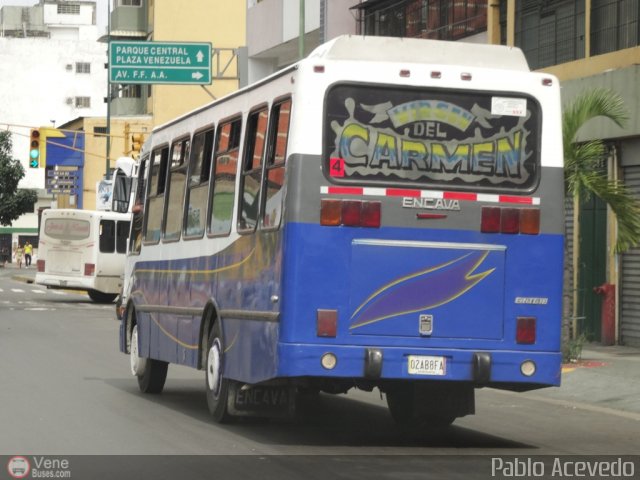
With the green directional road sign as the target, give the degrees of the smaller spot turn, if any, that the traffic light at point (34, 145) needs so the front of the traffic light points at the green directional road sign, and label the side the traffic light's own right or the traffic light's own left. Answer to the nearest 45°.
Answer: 0° — it already faces it

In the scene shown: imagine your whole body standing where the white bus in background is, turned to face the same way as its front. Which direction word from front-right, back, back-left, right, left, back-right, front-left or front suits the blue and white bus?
back-right

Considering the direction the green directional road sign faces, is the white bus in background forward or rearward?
rearward

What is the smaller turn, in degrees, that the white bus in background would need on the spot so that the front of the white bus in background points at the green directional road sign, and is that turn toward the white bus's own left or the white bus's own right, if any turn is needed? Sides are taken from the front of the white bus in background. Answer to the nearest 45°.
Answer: approximately 135° to the white bus's own right

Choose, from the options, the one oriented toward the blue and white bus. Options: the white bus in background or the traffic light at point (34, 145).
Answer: the traffic light

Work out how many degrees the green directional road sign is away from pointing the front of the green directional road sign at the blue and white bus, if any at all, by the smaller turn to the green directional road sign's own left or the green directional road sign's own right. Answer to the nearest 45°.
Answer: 0° — it already faces it

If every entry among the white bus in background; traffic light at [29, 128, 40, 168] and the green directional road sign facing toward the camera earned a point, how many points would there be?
2

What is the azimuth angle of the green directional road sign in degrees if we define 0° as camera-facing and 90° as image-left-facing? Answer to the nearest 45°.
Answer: approximately 0°

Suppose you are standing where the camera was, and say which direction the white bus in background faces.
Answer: facing away from the viewer and to the right of the viewer

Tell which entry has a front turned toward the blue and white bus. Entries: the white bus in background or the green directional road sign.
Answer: the green directional road sign
